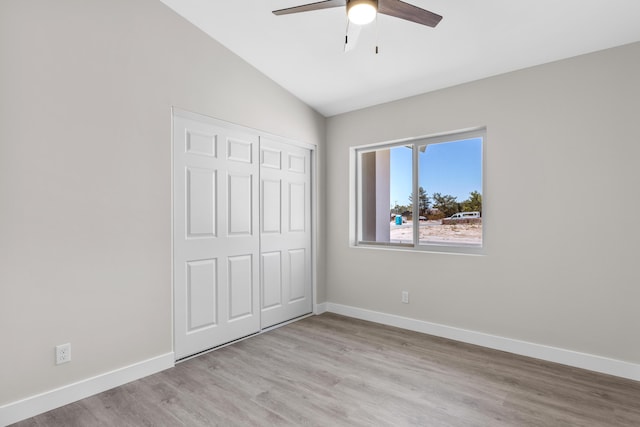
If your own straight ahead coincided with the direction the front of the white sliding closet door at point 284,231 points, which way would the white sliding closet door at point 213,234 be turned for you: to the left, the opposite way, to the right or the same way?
the same way

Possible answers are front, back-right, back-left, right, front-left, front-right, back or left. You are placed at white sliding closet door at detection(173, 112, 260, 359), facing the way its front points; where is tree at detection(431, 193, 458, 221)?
front-left

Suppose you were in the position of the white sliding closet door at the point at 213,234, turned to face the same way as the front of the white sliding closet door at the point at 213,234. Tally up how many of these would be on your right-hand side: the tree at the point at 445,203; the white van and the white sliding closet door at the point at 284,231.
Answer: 0

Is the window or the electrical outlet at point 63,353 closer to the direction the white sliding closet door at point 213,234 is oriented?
the window

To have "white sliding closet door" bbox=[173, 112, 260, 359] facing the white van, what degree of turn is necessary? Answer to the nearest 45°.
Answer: approximately 45° to its left

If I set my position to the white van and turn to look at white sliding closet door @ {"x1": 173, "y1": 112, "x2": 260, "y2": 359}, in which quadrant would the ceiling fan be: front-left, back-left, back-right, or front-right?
front-left

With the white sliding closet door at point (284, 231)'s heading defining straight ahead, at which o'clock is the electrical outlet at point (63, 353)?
The electrical outlet is roughly at 3 o'clock from the white sliding closet door.

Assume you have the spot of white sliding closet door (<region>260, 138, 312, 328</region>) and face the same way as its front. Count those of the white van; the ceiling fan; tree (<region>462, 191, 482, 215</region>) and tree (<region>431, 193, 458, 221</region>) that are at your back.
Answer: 0

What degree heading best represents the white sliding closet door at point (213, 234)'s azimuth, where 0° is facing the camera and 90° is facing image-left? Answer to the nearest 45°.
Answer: approximately 315°

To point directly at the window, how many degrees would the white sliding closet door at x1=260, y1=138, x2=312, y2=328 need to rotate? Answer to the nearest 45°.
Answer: approximately 45° to its left

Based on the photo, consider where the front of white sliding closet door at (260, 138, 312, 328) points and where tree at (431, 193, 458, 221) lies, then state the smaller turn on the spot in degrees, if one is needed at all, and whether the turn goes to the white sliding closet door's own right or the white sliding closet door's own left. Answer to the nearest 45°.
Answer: approximately 45° to the white sliding closet door's own left

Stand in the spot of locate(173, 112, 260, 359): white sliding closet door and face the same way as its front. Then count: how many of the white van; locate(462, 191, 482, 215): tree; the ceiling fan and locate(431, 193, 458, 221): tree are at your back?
0

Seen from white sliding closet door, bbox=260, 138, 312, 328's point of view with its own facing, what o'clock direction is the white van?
The white van is roughly at 9 o'clock from the white sliding closet door.

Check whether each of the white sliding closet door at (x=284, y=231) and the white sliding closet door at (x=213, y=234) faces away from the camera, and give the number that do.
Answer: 0

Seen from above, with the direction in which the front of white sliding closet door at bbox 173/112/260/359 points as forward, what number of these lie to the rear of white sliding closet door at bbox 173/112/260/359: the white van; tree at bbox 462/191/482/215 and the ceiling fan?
0

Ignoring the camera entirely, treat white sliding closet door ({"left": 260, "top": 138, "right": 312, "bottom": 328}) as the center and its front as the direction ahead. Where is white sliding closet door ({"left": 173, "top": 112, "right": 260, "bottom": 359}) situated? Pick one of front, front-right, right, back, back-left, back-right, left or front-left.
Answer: right

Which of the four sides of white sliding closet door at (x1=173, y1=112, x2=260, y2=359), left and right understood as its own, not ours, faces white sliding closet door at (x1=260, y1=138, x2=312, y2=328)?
left

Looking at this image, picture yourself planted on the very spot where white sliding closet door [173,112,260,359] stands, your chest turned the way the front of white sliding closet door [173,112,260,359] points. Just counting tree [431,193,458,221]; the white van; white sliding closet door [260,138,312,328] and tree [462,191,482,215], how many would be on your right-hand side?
0

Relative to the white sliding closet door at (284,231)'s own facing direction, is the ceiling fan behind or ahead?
ahead

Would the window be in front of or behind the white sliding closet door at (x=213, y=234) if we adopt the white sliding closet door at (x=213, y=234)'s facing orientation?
in front

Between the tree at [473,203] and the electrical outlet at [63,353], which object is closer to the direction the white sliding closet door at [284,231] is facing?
the tree

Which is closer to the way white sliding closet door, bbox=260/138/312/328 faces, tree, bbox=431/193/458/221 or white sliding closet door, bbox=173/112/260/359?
the tree
